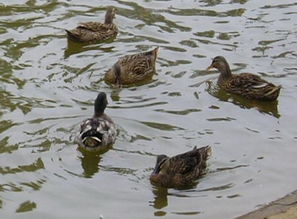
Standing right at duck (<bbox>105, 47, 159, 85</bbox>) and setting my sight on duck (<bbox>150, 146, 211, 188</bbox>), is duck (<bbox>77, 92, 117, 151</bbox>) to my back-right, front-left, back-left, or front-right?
front-right

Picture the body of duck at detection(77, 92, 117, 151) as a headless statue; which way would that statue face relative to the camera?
away from the camera

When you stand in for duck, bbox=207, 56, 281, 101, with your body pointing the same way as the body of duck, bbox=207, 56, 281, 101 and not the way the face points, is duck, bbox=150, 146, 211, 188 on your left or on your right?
on your left

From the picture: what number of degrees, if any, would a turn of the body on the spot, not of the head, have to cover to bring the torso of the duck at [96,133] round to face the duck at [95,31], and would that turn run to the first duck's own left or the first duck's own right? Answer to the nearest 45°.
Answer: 0° — it already faces it

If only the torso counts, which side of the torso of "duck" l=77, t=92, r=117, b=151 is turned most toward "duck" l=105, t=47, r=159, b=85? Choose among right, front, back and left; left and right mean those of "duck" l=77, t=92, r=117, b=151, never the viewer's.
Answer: front

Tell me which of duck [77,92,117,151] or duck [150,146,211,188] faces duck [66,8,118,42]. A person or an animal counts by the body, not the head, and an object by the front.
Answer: duck [77,92,117,151]

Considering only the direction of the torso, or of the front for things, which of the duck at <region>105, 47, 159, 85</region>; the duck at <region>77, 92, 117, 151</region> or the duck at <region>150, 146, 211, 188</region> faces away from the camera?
the duck at <region>77, 92, 117, 151</region>

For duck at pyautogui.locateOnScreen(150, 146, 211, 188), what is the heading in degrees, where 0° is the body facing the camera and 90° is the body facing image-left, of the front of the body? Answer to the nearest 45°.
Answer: approximately 45°

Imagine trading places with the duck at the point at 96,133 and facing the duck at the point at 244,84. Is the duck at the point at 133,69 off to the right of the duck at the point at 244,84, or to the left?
left

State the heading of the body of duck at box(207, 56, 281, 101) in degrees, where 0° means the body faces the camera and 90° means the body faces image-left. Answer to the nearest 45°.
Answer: approximately 135°
